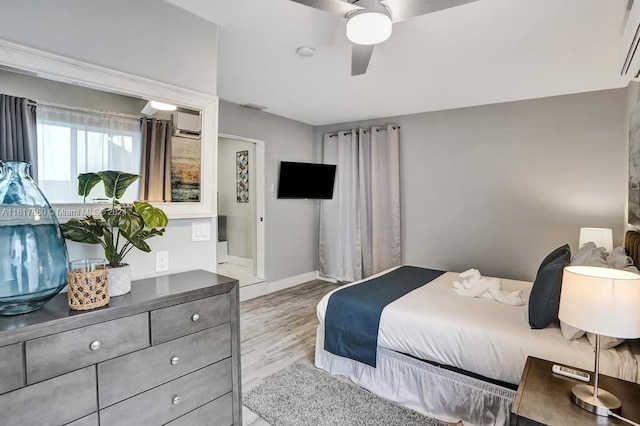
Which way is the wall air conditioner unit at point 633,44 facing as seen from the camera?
to the viewer's left

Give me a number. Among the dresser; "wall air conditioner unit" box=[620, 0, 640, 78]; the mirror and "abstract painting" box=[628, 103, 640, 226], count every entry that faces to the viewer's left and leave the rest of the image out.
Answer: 2

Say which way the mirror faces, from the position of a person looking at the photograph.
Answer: facing the viewer and to the right of the viewer

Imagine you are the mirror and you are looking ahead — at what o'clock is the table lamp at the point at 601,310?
The table lamp is roughly at 12 o'clock from the mirror.

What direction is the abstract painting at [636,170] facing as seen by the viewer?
to the viewer's left

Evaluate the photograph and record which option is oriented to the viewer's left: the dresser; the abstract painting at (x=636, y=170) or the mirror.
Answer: the abstract painting

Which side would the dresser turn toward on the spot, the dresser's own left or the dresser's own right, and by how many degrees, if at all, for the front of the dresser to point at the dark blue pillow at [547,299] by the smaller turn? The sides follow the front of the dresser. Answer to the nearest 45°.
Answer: approximately 45° to the dresser's own left
